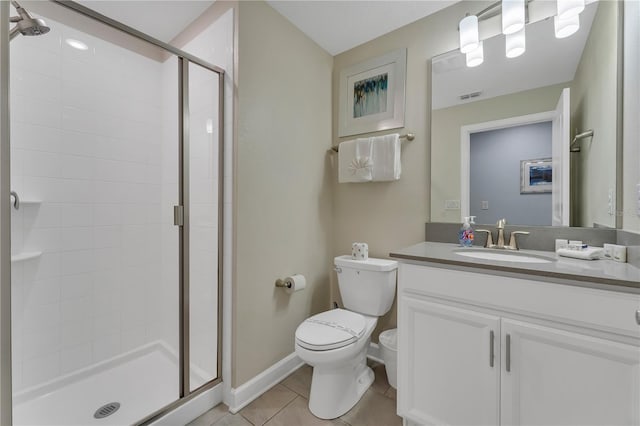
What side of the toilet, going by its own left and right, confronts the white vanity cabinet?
left

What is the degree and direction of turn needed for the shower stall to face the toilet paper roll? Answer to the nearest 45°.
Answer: approximately 90° to its left

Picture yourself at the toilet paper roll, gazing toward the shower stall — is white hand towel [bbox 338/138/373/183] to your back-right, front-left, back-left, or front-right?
back-right

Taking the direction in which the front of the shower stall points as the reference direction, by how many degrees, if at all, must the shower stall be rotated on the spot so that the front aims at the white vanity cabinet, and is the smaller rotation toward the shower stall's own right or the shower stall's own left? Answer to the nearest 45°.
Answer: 0° — it already faces it

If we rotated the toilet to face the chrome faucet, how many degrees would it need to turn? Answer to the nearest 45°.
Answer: approximately 135° to its left

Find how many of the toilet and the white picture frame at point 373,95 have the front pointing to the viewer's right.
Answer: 0

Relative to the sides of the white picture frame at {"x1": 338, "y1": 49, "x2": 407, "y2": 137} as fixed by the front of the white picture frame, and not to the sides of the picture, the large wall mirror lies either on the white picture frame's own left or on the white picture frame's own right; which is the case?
on the white picture frame's own left

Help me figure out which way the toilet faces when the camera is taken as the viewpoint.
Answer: facing the viewer and to the left of the viewer
